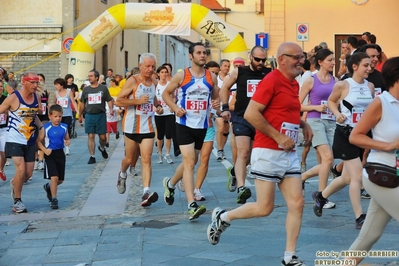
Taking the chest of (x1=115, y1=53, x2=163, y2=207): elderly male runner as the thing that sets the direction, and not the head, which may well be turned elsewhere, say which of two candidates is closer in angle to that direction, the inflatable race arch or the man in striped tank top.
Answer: the man in striped tank top

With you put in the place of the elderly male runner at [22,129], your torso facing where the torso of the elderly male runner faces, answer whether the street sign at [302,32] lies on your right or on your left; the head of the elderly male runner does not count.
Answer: on your left

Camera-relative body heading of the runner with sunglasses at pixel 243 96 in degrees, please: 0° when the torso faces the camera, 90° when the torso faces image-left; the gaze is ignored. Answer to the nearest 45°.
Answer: approximately 315°

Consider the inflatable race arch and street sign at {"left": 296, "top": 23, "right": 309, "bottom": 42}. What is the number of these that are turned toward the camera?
2

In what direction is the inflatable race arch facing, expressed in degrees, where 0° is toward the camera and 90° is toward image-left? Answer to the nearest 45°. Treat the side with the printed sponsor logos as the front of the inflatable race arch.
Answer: approximately 0°

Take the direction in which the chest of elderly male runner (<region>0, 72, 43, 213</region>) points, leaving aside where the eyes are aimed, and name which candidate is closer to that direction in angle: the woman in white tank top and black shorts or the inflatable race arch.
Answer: the woman in white tank top and black shorts

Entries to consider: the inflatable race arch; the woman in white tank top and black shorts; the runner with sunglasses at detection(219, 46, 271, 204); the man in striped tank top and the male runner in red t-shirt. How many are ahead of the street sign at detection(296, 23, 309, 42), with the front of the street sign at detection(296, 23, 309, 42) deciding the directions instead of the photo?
4

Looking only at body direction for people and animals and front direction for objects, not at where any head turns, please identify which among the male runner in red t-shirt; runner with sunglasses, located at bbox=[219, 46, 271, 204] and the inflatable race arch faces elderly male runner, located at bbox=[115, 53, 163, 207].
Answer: the inflatable race arch

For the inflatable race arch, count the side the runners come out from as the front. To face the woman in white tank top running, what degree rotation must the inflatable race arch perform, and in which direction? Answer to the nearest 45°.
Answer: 0° — it already faces them

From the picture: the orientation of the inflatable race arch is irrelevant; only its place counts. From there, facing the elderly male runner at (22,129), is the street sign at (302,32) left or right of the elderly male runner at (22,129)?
left

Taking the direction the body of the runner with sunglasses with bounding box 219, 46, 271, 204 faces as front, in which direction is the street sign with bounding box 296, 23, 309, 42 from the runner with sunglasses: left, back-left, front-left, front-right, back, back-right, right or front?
back-left

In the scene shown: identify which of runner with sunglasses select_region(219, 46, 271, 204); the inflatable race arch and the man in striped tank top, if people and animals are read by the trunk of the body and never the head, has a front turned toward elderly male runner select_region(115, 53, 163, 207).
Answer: the inflatable race arch
